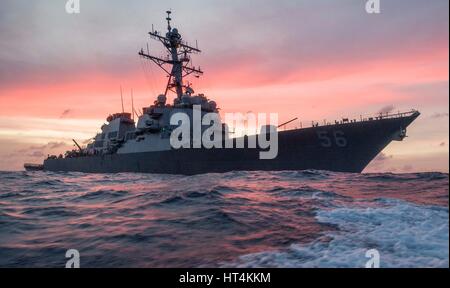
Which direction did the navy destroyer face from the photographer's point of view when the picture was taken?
facing the viewer and to the right of the viewer
